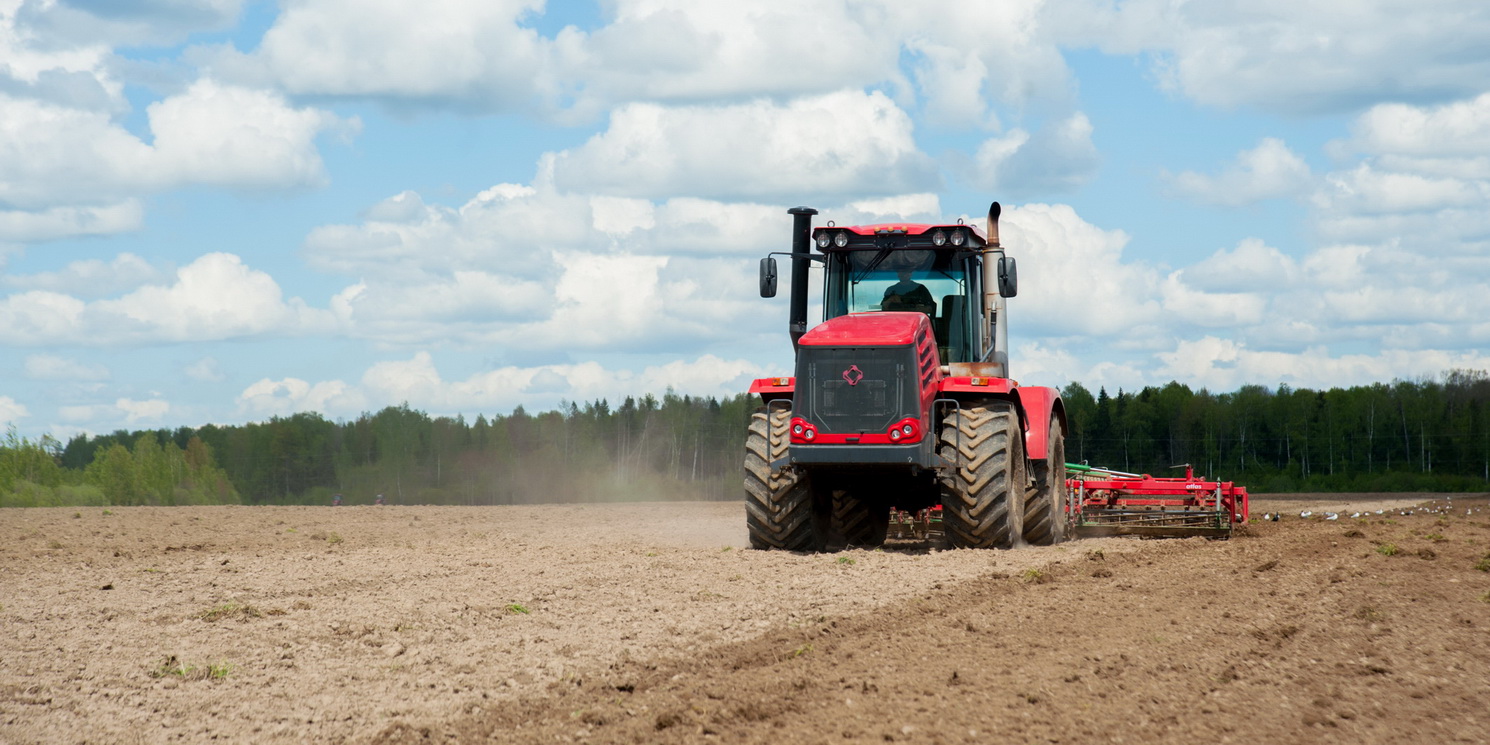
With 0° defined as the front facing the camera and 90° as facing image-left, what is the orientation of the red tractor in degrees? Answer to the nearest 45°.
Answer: approximately 0°

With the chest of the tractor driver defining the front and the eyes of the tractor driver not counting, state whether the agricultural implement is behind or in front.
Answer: behind

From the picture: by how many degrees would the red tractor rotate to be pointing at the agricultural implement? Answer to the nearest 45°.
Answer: approximately 135° to its left
